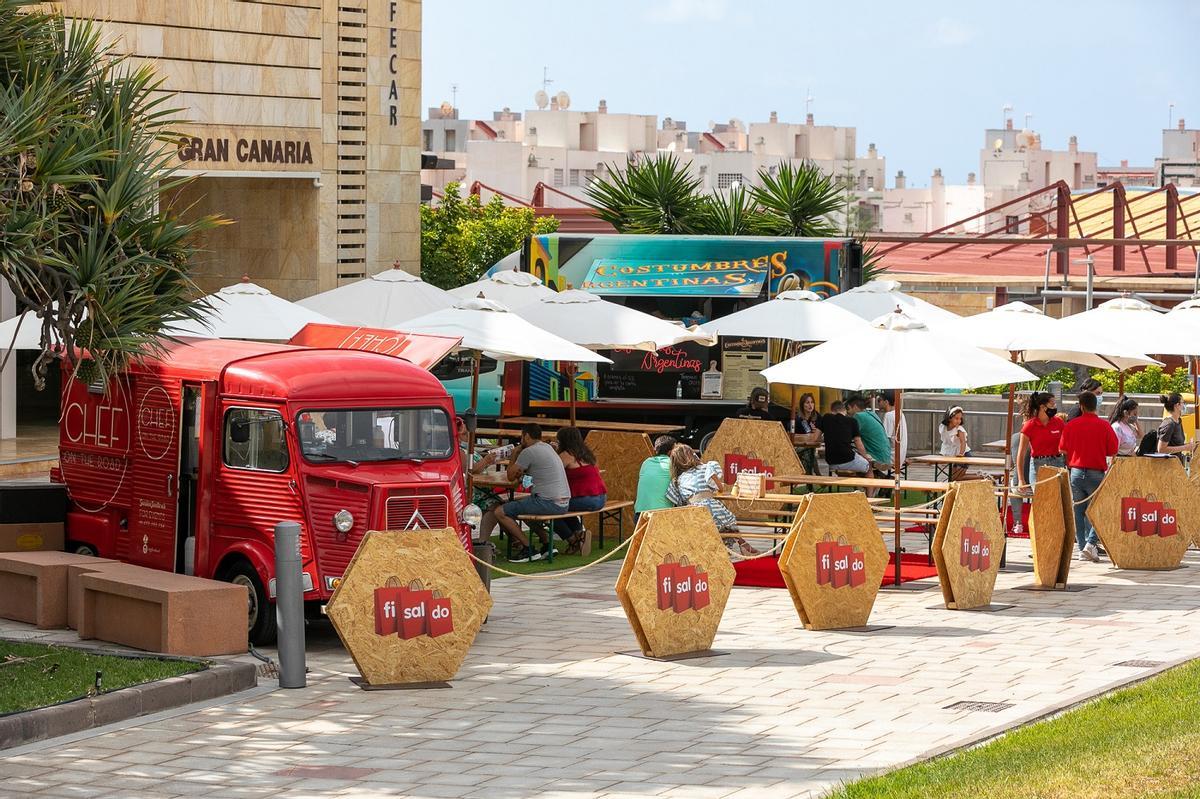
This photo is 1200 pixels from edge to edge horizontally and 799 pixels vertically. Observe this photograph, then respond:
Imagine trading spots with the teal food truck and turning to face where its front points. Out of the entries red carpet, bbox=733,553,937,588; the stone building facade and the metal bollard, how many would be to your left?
2

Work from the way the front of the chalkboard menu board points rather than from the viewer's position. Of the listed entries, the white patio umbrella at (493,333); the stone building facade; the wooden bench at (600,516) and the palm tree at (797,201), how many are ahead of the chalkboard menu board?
2

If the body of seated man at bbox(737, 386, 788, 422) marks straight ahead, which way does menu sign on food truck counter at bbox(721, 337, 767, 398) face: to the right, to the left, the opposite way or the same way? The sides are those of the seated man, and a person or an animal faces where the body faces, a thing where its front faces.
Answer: the opposite way

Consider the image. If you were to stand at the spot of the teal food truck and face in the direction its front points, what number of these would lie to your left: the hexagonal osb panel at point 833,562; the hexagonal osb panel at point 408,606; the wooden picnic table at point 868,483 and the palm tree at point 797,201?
3

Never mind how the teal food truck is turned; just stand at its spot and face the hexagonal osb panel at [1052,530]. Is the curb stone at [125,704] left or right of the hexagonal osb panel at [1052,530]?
right

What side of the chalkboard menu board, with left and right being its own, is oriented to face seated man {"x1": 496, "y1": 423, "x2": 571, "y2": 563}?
front

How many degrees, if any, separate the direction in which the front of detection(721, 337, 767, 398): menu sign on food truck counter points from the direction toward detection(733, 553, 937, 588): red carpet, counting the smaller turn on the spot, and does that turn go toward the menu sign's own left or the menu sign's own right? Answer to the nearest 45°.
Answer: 0° — it already faces it

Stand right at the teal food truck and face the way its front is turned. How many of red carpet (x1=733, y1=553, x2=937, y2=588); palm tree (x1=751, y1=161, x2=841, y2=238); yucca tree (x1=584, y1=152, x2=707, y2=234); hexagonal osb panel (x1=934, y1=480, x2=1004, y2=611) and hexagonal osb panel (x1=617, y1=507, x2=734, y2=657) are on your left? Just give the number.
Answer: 3

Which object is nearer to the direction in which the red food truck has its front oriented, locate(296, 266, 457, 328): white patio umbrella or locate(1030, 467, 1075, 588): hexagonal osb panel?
the hexagonal osb panel

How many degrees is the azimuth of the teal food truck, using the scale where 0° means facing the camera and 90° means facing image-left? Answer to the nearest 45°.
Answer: approximately 90°
